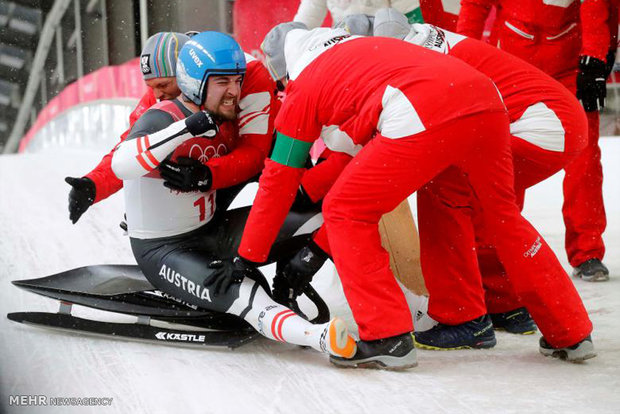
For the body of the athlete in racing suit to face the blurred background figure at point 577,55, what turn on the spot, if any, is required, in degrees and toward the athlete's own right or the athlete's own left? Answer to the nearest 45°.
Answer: approximately 90° to the athlete's own left

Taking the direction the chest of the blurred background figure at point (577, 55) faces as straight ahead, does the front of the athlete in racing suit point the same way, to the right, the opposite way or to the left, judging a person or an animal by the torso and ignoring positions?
to the left
